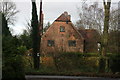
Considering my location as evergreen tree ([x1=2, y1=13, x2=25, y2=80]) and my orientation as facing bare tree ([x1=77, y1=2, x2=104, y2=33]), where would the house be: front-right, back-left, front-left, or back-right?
front-left

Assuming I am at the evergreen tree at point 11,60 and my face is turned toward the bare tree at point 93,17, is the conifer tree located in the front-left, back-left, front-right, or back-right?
front-left

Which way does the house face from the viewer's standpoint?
toward the camera

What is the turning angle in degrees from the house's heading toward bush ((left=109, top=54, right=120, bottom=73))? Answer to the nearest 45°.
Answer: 0° — it already faces it

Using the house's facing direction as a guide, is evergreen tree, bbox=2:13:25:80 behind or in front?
in front

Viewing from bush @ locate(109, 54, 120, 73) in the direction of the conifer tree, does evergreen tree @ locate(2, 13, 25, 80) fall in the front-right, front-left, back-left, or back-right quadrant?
front-left

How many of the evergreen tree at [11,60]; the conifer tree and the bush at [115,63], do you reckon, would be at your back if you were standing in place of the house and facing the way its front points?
0

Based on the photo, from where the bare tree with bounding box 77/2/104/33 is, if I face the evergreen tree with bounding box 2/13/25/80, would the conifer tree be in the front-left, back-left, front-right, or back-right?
front-right

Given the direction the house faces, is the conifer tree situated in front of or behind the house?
in front
